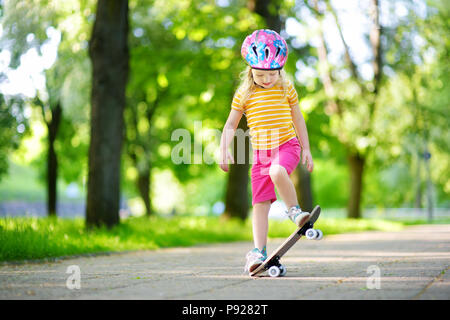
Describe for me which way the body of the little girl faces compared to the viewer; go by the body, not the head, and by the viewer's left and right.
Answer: facing the viewer

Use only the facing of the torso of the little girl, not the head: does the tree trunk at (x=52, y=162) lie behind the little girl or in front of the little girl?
behind

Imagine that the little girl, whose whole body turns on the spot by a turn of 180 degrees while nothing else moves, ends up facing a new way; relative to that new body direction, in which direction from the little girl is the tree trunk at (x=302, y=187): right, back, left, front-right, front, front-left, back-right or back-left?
front

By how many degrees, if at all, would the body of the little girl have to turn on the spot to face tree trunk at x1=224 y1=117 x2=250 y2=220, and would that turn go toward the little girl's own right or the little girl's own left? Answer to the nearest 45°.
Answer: approximately 180°

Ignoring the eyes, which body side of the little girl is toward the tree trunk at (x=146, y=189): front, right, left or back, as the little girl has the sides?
back

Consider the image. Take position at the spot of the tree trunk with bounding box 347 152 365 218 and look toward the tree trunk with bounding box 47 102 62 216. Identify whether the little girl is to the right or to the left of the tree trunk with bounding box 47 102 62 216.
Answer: left

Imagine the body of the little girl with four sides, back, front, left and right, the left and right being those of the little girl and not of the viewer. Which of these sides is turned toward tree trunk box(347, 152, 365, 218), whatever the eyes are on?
back
